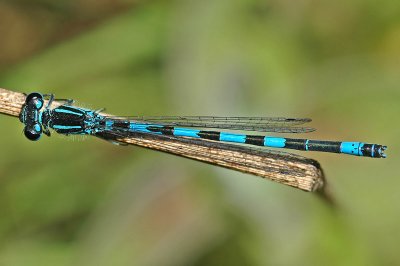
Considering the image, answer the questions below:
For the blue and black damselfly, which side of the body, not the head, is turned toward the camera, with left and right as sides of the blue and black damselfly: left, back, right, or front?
left

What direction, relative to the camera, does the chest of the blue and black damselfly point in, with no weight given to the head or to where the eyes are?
to the viewer's left
